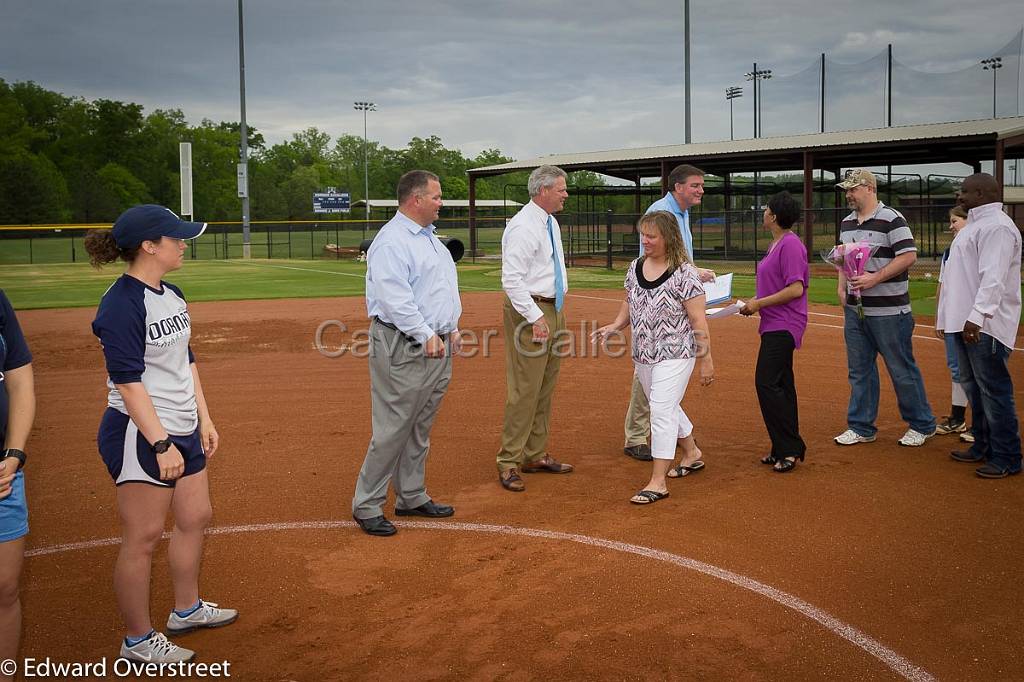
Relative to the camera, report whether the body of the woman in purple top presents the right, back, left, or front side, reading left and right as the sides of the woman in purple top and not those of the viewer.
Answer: left

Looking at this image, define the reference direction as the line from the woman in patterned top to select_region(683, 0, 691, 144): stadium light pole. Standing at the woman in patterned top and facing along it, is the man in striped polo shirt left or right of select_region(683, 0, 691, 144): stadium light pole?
right

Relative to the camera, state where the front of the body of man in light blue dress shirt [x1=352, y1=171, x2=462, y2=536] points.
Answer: to the viewer's right

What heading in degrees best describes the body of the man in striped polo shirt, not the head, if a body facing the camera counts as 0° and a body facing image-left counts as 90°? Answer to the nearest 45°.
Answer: approximately 45°

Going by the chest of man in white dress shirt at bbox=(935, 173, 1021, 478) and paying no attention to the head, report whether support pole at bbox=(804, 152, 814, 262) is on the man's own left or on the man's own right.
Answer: on the man's own right

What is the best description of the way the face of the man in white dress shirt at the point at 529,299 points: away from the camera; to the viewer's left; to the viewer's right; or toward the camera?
to the viewer's right

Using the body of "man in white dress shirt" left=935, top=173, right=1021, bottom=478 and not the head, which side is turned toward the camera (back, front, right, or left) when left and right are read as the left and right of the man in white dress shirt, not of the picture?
left

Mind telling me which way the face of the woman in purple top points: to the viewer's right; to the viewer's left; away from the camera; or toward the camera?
to the viewer's left

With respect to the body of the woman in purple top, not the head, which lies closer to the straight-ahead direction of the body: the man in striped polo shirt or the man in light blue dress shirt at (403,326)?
the man in light blue dress shirt
